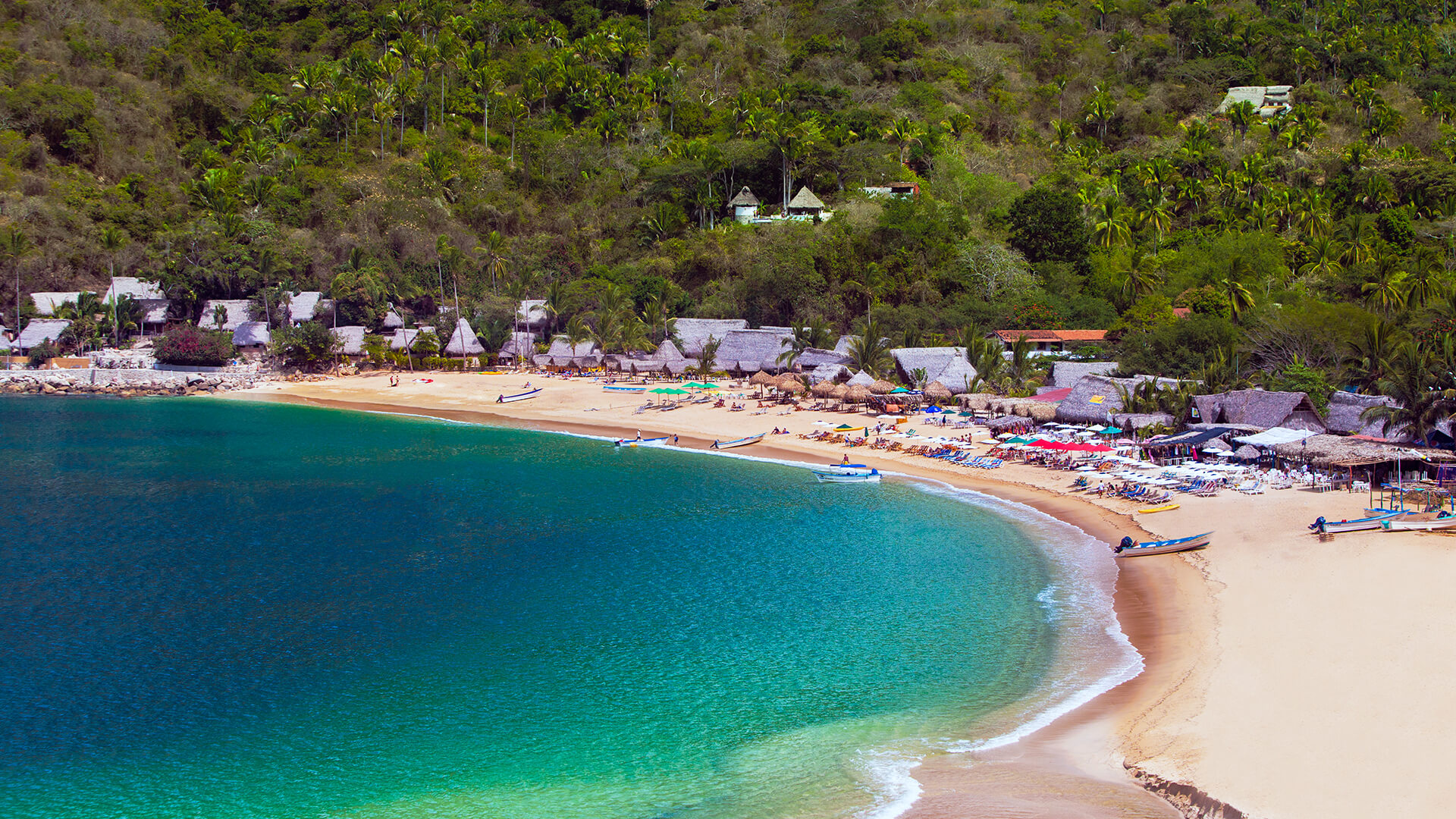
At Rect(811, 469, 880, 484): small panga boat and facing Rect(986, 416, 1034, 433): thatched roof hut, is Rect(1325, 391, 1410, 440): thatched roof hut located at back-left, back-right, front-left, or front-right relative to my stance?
front-right

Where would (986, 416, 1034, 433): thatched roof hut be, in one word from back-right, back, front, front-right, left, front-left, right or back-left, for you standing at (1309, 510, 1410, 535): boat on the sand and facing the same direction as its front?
back-left

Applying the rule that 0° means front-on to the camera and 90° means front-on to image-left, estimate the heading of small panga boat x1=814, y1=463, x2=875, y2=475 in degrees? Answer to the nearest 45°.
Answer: approximately 90°

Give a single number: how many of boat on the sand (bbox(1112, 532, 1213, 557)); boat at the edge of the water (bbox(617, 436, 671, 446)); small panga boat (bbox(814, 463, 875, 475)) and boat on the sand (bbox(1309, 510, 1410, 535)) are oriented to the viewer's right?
3

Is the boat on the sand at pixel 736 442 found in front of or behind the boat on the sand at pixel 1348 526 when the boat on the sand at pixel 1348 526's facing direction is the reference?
behind

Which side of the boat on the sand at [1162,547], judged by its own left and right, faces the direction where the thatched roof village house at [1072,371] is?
left

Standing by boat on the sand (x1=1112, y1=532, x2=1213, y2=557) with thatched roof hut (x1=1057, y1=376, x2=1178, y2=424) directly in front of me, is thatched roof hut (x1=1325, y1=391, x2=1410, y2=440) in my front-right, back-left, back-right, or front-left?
front-right

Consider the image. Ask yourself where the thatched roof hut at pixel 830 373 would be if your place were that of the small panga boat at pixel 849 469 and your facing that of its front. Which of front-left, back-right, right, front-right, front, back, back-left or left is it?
right

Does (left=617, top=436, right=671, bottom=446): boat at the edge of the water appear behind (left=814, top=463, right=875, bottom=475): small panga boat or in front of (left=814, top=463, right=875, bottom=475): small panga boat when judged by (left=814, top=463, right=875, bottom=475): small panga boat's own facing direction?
in front

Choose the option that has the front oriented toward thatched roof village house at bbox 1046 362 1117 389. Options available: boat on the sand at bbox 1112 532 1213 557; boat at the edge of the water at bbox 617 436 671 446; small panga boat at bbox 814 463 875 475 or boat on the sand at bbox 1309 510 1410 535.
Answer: boat at the edge of the water at bbox 617 436 671 446

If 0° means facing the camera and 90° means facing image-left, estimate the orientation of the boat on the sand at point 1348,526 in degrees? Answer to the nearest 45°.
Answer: approximately 270°

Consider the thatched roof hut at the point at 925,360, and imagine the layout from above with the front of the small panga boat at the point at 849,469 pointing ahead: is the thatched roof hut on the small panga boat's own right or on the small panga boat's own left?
on the small panga boat's own right

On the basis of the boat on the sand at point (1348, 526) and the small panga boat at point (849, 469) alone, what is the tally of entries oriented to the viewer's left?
1
